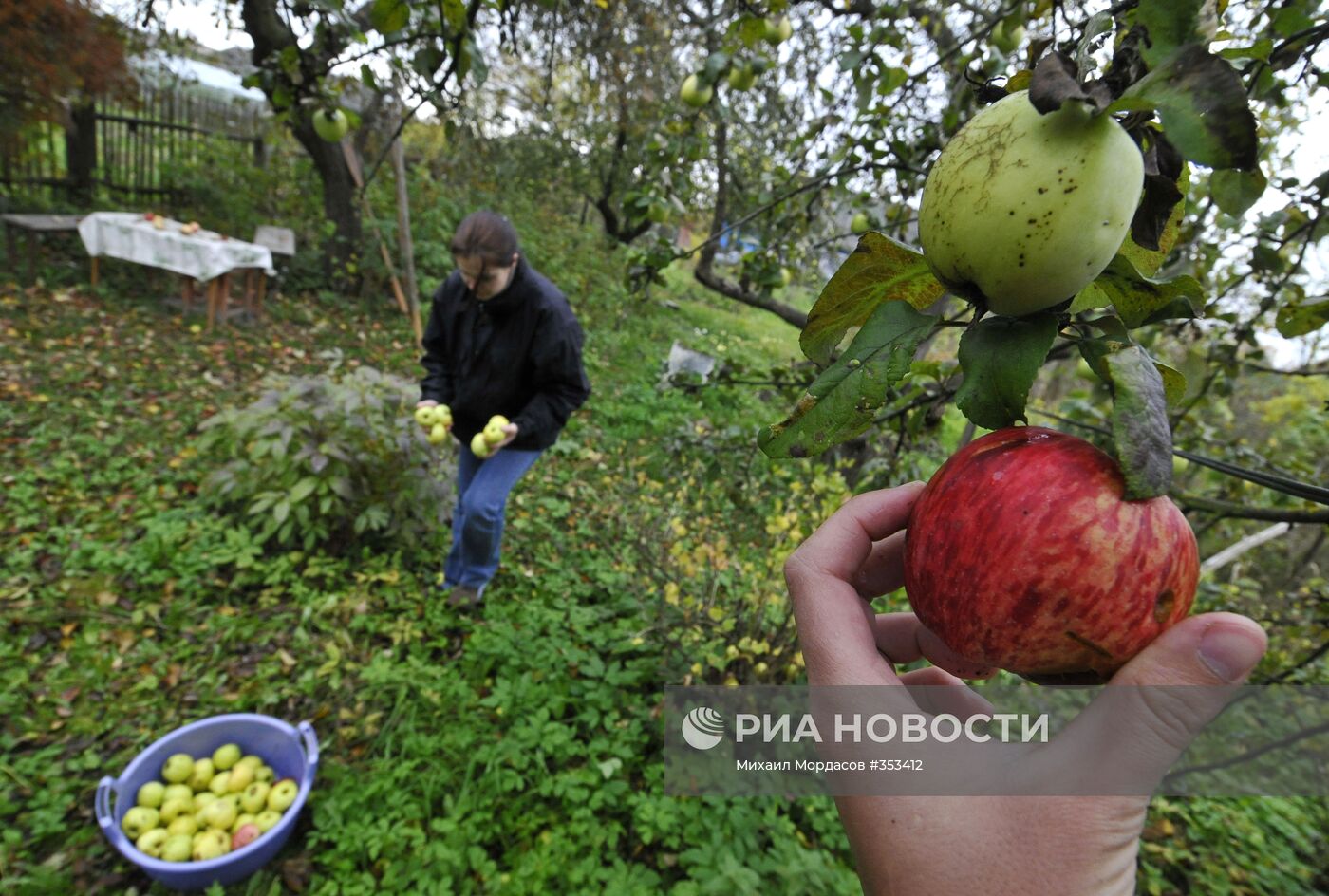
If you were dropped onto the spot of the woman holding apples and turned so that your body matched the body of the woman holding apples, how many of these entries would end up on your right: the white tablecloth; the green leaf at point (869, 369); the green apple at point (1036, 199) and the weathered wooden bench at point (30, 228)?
2

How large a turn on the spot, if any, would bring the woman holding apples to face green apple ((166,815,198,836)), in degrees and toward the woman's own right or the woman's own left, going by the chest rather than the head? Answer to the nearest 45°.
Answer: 0° — they already face it

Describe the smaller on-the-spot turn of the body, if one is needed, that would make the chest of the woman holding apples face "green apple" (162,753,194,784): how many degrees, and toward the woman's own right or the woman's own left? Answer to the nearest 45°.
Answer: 0° — they already face it

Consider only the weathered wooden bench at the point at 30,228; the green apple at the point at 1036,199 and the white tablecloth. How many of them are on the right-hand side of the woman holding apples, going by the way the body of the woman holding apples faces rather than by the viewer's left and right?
2

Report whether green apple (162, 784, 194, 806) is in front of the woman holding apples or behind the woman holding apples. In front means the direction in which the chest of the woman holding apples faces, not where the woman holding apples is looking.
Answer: in front

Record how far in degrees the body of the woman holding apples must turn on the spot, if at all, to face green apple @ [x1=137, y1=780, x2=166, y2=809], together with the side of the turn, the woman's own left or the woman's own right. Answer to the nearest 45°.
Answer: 0° — they already face it

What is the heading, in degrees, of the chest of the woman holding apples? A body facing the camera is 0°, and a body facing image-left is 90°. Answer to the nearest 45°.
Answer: approximately 45°

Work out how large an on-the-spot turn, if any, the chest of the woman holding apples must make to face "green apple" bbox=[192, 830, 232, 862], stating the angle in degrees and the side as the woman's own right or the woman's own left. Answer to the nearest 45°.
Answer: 0° — they already face it

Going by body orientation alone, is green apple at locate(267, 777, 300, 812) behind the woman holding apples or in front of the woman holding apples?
in front

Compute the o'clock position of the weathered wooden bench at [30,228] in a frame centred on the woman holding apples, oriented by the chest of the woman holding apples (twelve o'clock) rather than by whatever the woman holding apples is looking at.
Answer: The weathered wooden bench is roughly at 3 o'clock from the woman holding apples.

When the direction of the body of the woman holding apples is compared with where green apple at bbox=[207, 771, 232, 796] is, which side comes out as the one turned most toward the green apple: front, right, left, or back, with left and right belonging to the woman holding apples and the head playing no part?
front

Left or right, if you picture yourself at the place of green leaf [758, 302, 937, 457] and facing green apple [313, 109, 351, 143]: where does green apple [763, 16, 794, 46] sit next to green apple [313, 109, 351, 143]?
right
